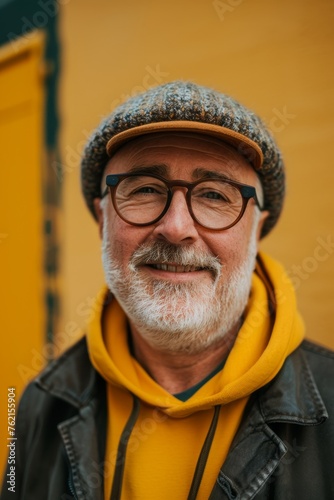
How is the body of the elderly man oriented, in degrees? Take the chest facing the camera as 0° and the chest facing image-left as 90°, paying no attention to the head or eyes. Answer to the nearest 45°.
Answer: approximately 0°
